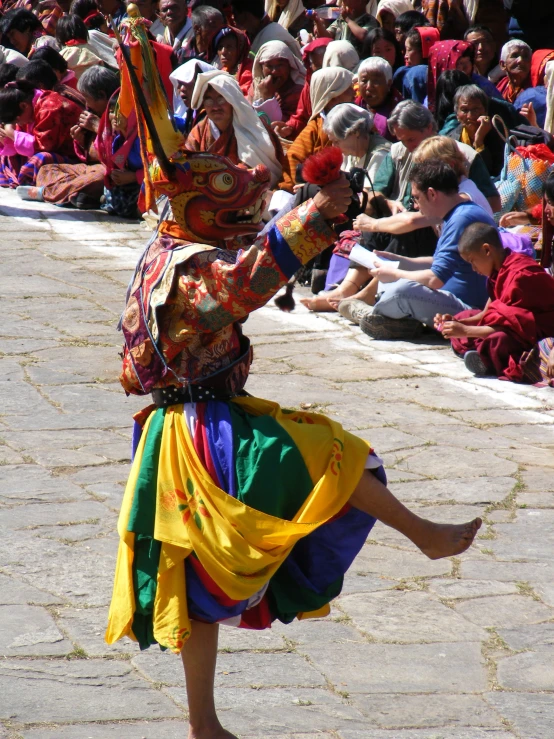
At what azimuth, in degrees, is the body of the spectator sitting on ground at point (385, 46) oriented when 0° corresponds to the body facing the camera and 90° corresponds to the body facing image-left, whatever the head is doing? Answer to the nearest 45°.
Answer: approximately 45°

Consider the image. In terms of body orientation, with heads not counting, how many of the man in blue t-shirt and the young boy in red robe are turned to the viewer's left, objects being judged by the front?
2

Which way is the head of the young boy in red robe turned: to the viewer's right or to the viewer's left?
to the viewer's left

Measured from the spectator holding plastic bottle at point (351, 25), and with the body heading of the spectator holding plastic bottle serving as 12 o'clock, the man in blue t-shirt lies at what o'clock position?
The man in blue t-shirt is roughly at 10 o'clock from the spectator holding plastic bottle.

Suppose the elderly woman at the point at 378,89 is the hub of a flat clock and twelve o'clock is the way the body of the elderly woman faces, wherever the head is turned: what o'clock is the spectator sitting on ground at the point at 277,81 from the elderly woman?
The spectator sitting on ground is roughly at 3 o'clock from the elderly woman.

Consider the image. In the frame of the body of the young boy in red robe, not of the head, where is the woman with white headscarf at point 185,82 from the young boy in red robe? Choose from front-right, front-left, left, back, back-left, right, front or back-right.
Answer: front-right

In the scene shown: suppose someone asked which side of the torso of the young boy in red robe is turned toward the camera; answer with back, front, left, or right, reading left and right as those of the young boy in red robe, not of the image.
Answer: left

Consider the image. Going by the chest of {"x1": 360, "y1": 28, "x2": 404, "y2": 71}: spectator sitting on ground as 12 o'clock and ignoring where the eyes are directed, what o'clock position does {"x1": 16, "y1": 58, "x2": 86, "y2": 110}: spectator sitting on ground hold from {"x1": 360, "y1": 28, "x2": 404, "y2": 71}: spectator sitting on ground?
{"x1": 16, "y1": 58, "x2": 86, "y2": 110}: spectator sitting on ground is roughly at 2 o'clock from {"x1": 360, "y1": 28, "x2": 404, "y2": 71}: spectator sitting on ground.

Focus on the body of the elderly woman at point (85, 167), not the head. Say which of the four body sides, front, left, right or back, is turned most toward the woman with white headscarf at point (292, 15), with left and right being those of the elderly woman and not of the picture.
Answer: back

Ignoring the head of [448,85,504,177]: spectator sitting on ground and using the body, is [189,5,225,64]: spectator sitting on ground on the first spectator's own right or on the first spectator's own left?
on the first spectator's own right

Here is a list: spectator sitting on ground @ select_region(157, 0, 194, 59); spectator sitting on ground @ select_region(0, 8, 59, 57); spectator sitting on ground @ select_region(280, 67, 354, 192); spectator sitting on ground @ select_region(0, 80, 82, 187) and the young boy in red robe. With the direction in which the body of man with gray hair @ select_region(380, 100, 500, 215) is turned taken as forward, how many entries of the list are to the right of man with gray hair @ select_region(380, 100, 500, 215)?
4
